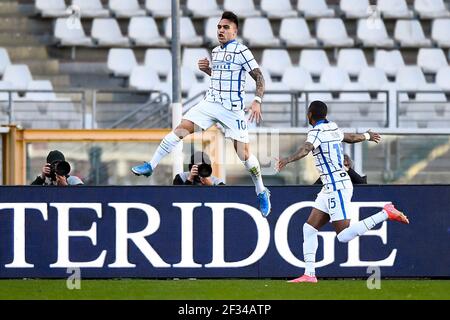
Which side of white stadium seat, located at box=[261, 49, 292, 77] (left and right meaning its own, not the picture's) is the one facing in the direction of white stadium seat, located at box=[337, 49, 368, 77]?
left

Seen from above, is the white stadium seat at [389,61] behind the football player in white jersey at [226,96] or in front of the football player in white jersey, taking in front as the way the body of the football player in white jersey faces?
behind

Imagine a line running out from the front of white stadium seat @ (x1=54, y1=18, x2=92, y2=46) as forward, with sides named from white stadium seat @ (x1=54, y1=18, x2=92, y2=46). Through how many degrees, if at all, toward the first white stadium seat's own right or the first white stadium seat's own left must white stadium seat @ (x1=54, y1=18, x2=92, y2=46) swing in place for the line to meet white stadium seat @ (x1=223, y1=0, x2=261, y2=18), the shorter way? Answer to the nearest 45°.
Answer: approximately 45° to the first white stadium seat's own left

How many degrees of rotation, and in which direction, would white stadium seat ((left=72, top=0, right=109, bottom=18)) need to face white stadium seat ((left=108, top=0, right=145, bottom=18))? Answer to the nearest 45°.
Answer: approximately 45° to its left

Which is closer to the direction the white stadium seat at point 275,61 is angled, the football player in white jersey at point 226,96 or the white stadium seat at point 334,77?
the football player in white jersey

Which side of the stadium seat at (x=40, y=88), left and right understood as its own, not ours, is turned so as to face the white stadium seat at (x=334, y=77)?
left

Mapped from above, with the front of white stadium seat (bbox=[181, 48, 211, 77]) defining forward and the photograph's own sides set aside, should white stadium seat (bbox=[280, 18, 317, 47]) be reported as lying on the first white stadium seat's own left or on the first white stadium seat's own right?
on the first white stadium seat's own left

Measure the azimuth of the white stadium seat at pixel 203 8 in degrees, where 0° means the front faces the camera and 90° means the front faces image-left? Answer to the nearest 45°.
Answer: approximately 315°

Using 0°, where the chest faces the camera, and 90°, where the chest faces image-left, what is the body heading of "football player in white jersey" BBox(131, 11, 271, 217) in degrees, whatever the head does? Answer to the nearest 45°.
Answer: approximately 45°
